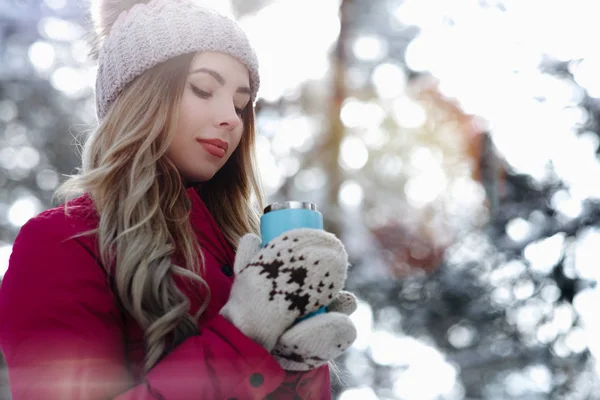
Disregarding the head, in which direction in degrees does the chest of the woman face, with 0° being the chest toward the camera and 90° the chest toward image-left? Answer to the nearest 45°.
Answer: approximately 315°

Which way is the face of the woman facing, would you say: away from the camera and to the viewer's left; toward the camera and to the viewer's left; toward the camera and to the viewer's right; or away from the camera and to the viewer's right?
toward the camera and to the viewer's right
